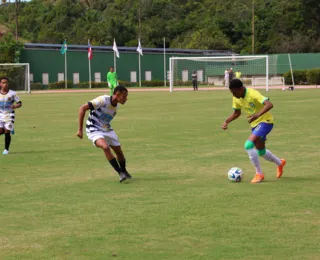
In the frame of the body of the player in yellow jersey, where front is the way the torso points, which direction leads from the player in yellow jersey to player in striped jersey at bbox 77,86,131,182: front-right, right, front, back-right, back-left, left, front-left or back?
front-right

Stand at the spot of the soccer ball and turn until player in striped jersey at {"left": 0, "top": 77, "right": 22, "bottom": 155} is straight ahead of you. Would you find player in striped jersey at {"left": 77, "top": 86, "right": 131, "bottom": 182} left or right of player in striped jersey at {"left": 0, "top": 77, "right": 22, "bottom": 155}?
left

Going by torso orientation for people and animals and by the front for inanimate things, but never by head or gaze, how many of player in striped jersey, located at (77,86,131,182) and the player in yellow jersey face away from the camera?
0

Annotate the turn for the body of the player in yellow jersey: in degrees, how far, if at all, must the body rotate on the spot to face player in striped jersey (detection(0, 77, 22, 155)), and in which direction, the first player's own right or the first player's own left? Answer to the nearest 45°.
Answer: approximately 90° to the first player's own right

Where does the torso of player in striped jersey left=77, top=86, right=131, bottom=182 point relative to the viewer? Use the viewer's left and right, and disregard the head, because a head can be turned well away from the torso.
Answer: facing the viewer and to the right of the viewer

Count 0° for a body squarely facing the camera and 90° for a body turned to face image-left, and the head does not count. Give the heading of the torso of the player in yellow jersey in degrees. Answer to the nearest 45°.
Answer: approximately 45°

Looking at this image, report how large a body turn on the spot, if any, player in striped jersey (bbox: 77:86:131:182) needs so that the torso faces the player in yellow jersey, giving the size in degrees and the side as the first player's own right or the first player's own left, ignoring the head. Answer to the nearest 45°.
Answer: approximately 45° to the first player's own left

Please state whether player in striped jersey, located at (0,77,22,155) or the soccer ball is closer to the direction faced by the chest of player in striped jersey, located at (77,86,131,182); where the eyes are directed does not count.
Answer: the soccer ball

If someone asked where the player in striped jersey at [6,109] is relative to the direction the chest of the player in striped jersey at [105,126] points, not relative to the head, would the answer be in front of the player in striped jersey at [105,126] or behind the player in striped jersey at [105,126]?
behind

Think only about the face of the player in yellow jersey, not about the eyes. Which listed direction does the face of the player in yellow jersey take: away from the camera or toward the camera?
toward the camera

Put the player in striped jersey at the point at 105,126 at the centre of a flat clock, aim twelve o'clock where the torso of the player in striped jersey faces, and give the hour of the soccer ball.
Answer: The soccer ball is roughly at 11 o'clock from the player in striped jersey.

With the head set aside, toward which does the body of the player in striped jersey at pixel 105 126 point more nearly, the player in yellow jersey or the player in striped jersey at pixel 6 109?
the player in yellow jersey
